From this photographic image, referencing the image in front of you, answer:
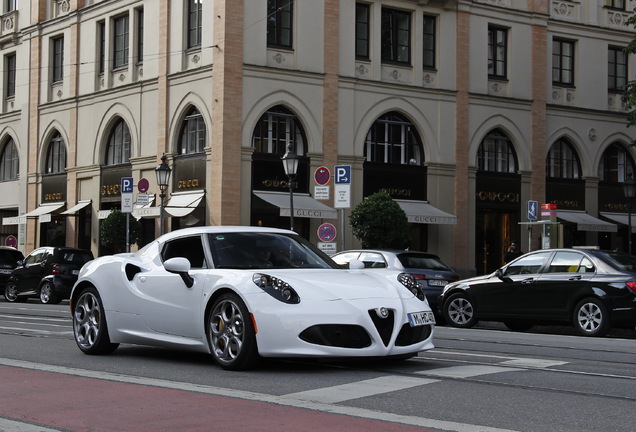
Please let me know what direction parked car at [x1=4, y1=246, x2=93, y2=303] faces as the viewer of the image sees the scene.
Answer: facing away from the viewer and to the left of the viewer

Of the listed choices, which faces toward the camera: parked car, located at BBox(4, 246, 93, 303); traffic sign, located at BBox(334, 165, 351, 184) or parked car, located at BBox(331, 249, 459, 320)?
the traffic sign

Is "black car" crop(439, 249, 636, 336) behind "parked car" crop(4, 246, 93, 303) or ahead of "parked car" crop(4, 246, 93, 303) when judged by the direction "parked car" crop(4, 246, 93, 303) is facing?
behind

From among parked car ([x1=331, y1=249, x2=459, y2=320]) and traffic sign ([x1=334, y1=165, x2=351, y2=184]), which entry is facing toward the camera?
the traffic sign

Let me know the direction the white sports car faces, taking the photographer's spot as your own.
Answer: facing the viewer and to the right of the viewer

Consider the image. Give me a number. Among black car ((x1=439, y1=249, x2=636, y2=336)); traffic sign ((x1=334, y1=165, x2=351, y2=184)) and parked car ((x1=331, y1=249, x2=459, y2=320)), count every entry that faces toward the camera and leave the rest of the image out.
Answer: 1

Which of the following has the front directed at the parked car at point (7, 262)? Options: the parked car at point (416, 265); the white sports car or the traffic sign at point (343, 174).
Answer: the parked car at point (416, 265)

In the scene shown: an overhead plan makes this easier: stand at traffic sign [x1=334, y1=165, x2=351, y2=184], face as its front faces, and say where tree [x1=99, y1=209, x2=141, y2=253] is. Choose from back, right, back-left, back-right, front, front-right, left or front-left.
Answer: back-right

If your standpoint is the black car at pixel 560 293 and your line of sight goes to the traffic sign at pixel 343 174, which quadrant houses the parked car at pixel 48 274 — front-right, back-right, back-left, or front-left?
front-left

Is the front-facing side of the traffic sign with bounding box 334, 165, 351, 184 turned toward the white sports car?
yes

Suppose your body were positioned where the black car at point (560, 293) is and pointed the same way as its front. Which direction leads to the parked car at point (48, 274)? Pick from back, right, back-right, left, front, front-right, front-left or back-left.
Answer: front

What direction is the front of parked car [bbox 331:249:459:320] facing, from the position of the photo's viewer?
facing away from the viewer and to the left of the viewer

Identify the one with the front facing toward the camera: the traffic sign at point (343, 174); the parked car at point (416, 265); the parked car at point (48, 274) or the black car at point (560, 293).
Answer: the traffic sign

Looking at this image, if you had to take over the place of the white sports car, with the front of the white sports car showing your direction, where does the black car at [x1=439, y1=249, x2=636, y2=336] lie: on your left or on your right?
on your left

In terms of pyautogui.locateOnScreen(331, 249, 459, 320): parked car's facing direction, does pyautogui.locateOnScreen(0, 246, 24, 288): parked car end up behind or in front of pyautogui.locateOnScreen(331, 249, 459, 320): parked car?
in front

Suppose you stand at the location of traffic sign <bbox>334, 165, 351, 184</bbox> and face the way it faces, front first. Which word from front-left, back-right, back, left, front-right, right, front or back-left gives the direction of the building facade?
back

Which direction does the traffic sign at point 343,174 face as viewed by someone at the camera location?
facing the viewer

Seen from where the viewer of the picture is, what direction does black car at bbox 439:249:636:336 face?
facing away from the viewer and to the left of the viewer

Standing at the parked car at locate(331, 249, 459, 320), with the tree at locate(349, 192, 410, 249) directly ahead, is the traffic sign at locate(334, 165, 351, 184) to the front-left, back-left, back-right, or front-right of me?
front-left

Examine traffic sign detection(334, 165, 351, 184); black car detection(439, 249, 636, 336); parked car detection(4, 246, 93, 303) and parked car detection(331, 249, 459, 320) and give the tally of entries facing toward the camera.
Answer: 1
